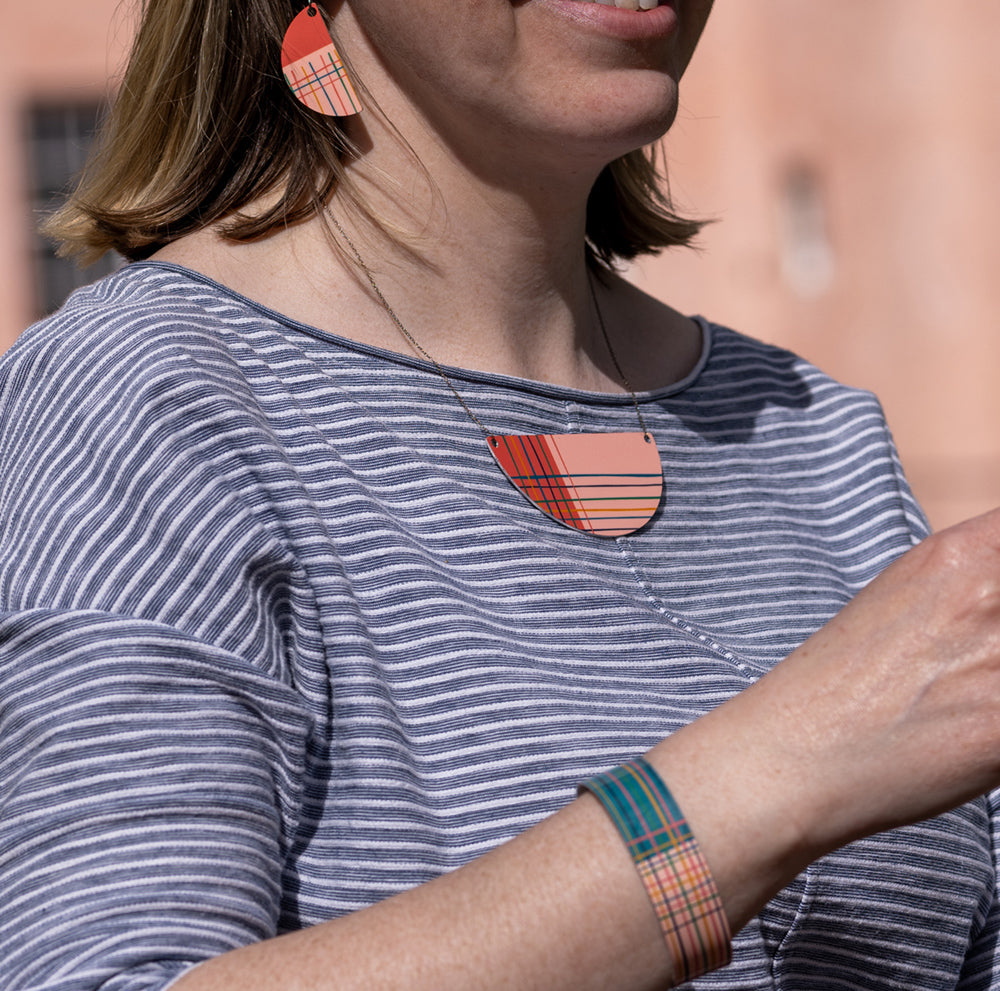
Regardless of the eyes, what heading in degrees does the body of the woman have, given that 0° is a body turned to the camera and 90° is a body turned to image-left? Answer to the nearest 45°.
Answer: approximately 315°
